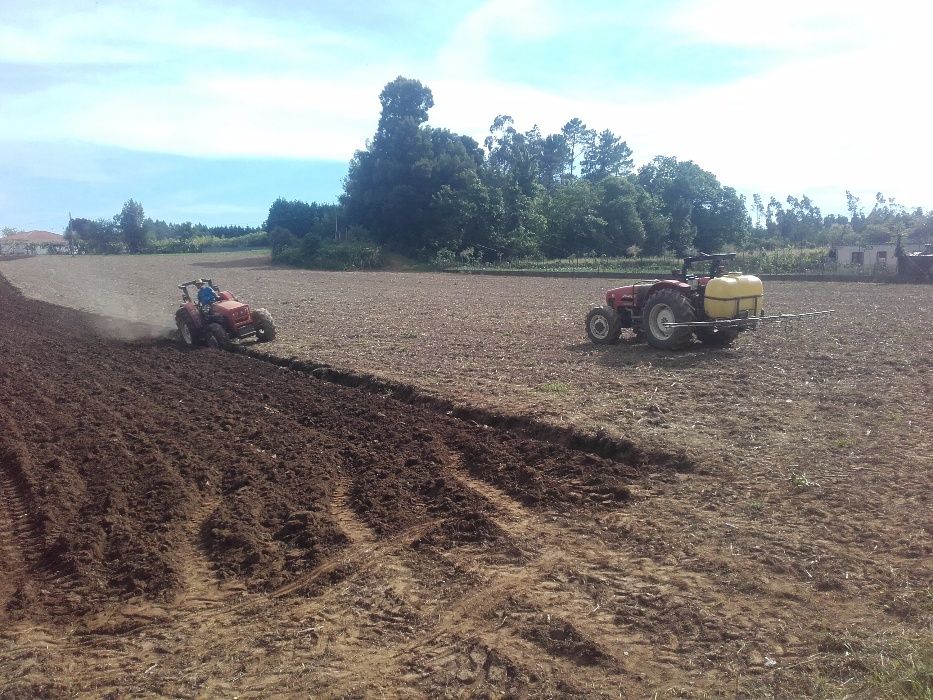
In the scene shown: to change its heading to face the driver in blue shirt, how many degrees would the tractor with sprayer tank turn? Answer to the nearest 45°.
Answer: approximately 45° to its left

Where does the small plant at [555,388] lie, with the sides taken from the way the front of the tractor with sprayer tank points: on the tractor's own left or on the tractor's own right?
on the tractor's own left

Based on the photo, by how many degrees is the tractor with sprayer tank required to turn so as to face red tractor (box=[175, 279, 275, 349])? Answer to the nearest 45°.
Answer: approximately 45° to its left

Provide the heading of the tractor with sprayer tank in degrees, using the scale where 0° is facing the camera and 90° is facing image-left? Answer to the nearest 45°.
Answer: approximately 135°

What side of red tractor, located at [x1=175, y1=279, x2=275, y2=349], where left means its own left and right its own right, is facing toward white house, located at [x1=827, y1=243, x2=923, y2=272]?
left

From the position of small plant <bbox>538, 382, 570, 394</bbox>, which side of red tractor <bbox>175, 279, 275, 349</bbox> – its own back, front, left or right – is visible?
front

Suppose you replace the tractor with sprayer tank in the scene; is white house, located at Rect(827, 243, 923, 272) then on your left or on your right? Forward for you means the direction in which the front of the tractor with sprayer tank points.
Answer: on your right
